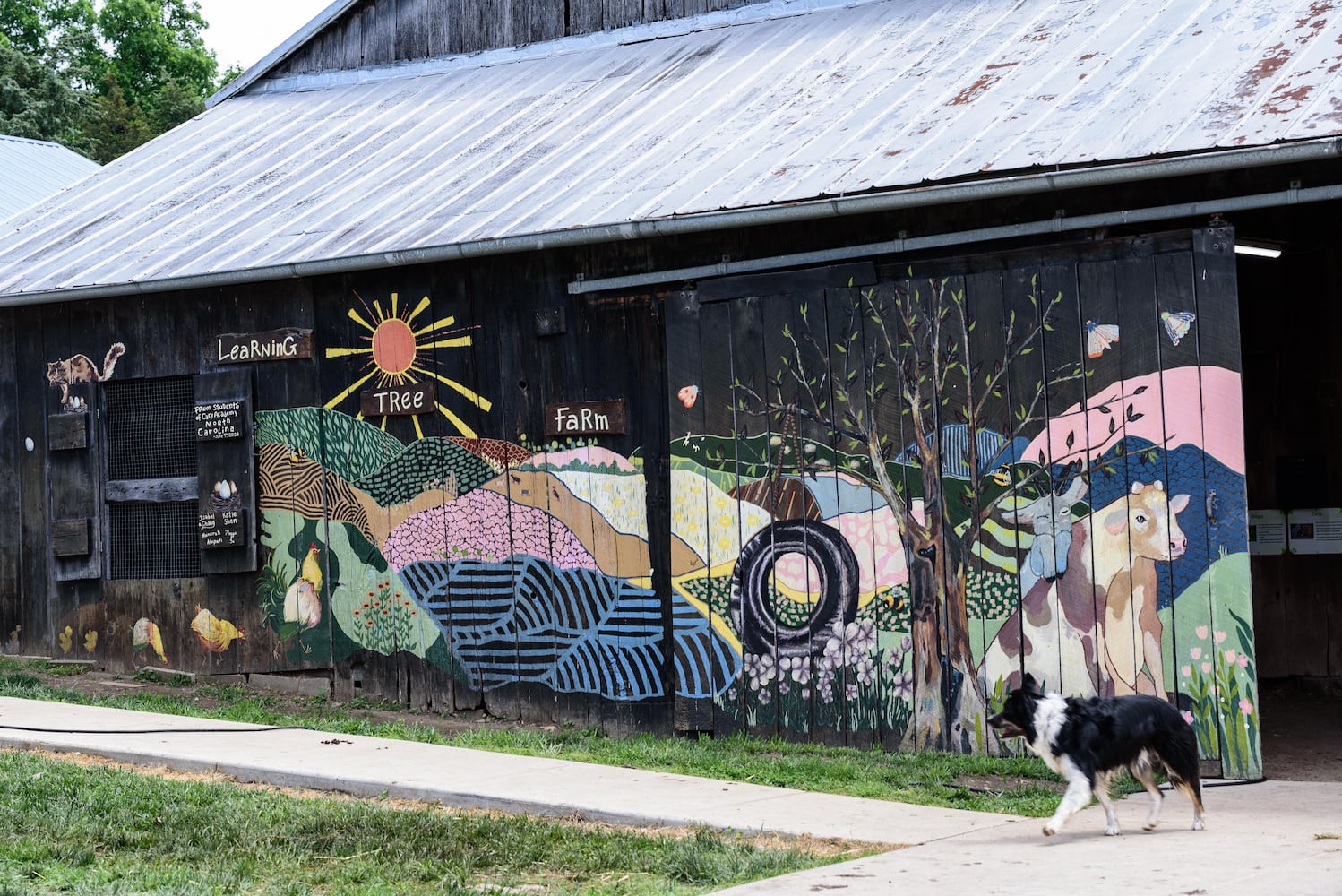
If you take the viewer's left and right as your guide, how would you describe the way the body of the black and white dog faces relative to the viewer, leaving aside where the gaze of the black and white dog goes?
facing to the left of the viewer

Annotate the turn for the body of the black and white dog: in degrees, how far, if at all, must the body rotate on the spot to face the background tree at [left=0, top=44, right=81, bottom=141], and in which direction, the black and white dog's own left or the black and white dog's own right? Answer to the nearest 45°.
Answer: approximately 45° to the black and white dog's own right

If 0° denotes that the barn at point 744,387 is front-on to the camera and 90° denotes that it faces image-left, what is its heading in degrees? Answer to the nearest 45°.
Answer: approximately 45°

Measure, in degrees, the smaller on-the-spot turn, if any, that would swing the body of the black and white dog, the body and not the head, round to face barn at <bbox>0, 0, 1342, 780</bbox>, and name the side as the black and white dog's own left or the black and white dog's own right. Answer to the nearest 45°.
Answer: approximately 45° to the black and white dog's own right

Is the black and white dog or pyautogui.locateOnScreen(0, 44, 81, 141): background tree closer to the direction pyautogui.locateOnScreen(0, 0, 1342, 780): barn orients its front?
the black and white dog

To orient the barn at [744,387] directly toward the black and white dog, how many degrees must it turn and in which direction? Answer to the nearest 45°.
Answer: approximately 45° to its left
